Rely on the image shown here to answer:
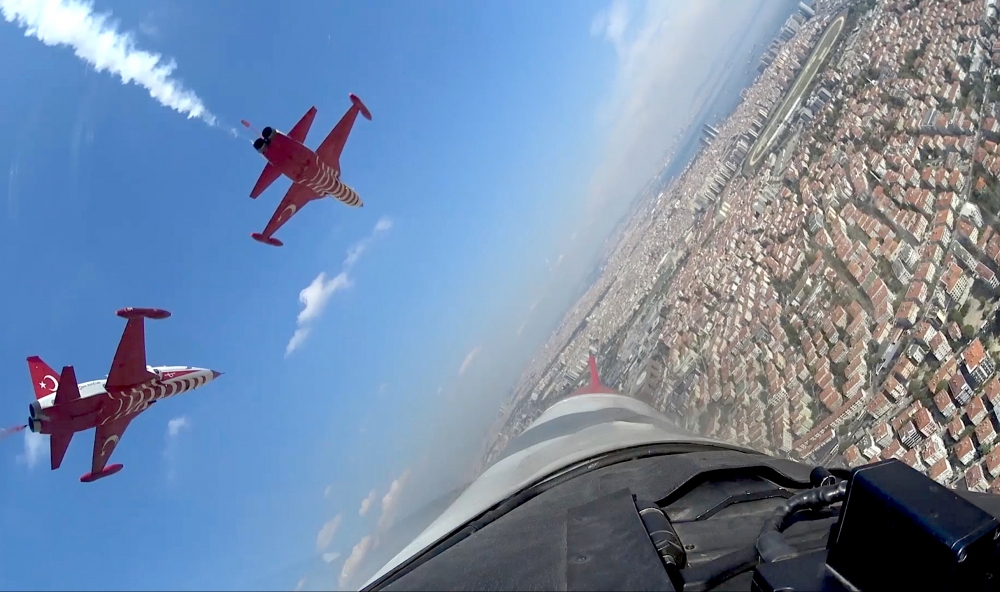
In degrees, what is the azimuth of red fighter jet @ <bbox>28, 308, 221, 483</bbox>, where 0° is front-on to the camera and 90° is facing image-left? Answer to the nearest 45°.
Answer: approximately 225°

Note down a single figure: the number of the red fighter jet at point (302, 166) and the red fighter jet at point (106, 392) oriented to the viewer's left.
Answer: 0

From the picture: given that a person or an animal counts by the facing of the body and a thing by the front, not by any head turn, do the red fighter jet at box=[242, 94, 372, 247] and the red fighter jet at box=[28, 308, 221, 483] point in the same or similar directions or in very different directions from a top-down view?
same or similar directions

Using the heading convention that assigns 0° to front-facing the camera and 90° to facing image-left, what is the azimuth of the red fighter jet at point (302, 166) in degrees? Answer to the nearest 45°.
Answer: approximately 225°
